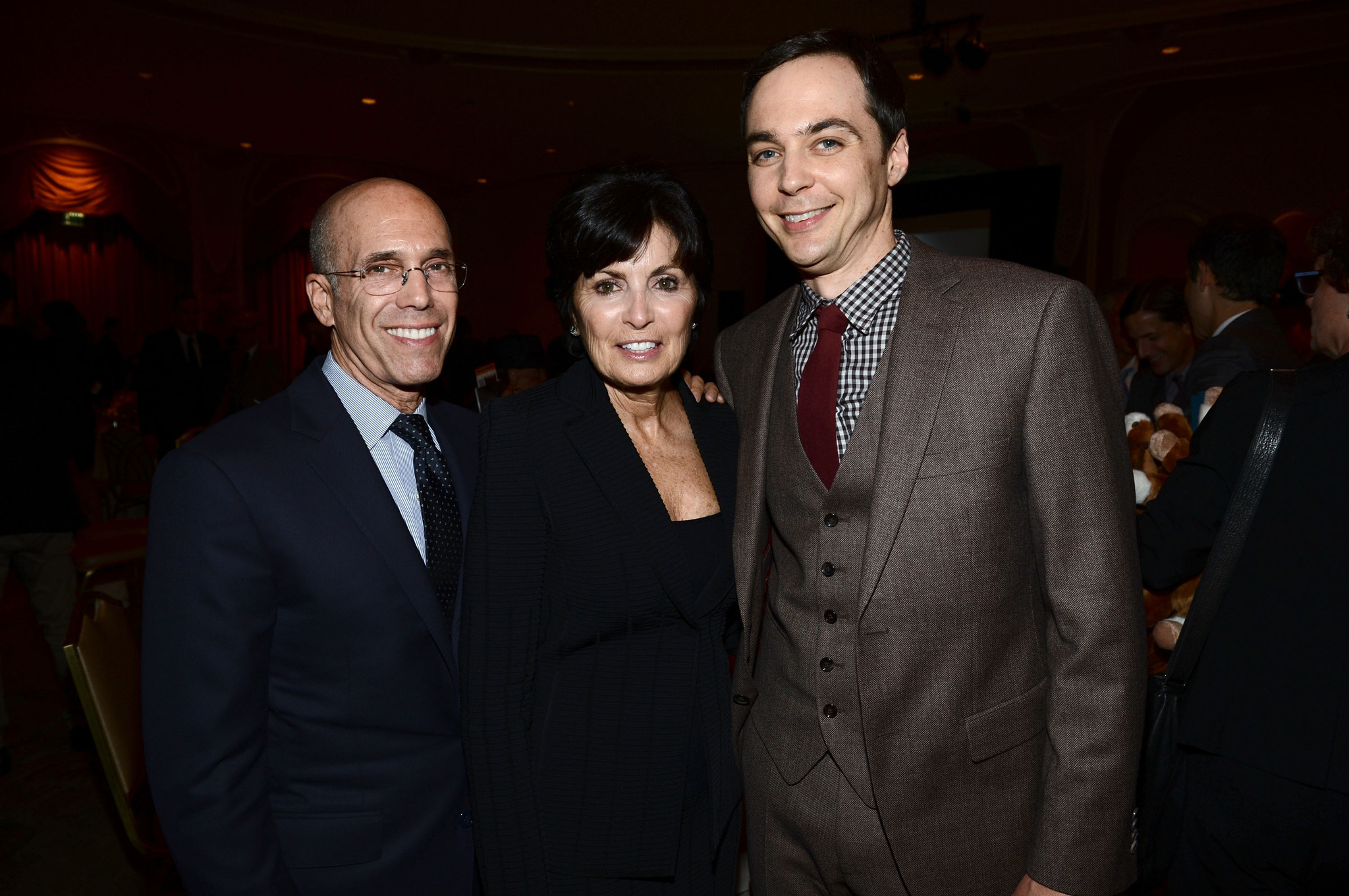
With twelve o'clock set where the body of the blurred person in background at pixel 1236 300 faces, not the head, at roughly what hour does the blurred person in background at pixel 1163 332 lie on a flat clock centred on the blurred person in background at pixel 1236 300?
the blurred person in background at pixel 1163 332 is roughly at 1 o'clock from the blurred person in background at pixel 1236 300.

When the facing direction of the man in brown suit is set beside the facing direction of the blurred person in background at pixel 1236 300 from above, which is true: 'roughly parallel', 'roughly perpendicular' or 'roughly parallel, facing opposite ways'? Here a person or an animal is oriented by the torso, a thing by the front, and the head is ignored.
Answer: roughly perpendicular

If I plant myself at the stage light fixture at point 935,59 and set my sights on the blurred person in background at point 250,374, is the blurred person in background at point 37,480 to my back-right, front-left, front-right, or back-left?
front-left

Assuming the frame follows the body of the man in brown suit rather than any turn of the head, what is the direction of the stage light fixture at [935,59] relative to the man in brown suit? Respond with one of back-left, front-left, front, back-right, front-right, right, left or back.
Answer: back-right

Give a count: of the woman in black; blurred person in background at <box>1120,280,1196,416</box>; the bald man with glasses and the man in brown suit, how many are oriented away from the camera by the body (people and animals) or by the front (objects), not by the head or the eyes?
0

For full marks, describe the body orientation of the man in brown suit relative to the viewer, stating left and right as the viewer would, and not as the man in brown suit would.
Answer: facing the viewer and to the left of the viewer

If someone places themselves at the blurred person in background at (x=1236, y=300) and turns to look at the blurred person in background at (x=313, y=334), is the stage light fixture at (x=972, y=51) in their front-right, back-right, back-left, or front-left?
front-right

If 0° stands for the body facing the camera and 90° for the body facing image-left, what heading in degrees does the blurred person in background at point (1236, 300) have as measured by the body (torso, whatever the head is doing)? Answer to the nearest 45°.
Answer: approximately 135°

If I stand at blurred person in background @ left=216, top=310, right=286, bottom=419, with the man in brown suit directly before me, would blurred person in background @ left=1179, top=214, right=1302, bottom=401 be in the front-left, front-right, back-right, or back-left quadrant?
front-left

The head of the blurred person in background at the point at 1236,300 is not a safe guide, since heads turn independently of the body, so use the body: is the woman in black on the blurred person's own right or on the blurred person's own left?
on the blurred person's own left

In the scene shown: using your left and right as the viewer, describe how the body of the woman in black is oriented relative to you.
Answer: facing the viewer and to the right of the viewer

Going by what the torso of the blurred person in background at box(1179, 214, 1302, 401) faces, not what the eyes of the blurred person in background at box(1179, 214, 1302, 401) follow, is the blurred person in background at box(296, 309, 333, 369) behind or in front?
in front

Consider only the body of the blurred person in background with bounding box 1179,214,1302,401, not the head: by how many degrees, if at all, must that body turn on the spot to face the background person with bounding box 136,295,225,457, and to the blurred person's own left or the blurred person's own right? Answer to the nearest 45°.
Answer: approximately 45° to the blurred person's own left
